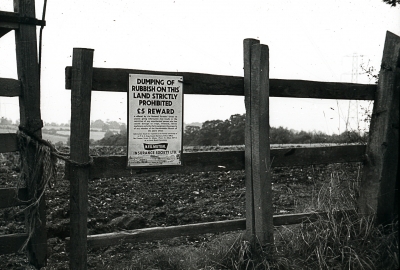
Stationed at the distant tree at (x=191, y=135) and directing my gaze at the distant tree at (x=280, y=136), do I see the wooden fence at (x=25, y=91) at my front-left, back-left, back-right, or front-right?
back-right

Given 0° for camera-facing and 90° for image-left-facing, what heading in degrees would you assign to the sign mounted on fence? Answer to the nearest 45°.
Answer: approximately 0°

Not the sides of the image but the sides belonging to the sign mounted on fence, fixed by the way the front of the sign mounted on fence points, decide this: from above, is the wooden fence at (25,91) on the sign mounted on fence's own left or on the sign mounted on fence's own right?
on the sign mounted on fence's own right

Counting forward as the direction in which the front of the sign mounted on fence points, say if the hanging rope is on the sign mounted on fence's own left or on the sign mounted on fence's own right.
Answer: on the sign mounted on fence's own right

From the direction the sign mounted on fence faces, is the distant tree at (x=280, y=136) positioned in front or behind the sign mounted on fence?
behind

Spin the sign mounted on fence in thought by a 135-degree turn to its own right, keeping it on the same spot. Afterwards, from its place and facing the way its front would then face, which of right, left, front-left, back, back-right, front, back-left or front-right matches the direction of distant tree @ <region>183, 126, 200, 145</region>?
front-right
